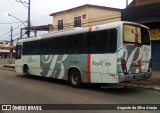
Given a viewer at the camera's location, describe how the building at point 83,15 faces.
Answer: facing the viewer and to the left of the viewer

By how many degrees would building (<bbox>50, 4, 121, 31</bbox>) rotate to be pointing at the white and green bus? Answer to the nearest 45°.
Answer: approximately 45° to its left

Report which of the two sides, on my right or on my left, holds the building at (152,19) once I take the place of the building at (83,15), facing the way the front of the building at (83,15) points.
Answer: on my left

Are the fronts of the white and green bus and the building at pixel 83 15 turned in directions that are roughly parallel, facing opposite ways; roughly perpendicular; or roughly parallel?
roughly perpendicular
